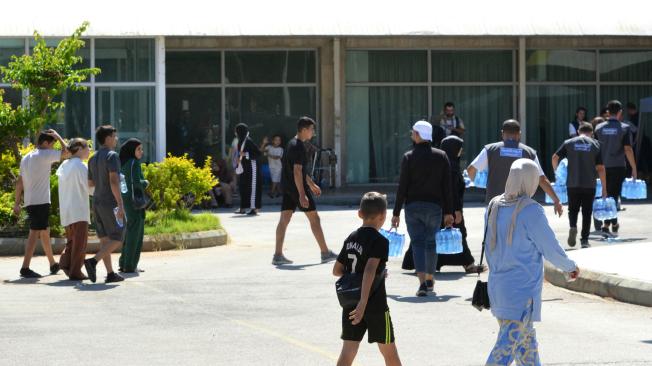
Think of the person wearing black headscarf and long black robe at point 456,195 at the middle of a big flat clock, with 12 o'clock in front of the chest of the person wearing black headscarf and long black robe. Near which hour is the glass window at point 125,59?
The glass window is roughly at 8 o'clock from the person wearing black headscarf and long black robe.

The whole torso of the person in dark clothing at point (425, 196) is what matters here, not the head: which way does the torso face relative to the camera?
away from the camera

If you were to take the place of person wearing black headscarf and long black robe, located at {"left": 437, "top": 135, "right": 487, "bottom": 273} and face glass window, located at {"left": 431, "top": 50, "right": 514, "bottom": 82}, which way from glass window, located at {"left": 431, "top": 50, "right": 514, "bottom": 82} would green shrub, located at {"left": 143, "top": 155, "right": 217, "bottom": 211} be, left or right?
left

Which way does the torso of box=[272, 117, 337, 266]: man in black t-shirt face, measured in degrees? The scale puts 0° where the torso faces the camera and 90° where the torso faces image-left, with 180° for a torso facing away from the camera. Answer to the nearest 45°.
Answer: approximately 270°

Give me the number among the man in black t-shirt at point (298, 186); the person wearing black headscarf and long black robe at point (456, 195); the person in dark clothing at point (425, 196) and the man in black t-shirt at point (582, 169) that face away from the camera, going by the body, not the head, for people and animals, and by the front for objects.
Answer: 2

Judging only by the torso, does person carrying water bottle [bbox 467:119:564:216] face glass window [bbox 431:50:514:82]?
yes

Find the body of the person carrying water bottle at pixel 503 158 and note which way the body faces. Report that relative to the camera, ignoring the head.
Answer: away from the camera

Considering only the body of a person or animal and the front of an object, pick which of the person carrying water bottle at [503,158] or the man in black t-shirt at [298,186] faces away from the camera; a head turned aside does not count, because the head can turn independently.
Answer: the person carrying water bottle

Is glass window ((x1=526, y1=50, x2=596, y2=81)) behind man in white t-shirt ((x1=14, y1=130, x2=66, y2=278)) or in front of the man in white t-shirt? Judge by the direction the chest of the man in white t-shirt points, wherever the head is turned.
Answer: in front

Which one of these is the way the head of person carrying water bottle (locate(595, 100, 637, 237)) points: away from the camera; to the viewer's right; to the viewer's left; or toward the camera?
away from the camera
